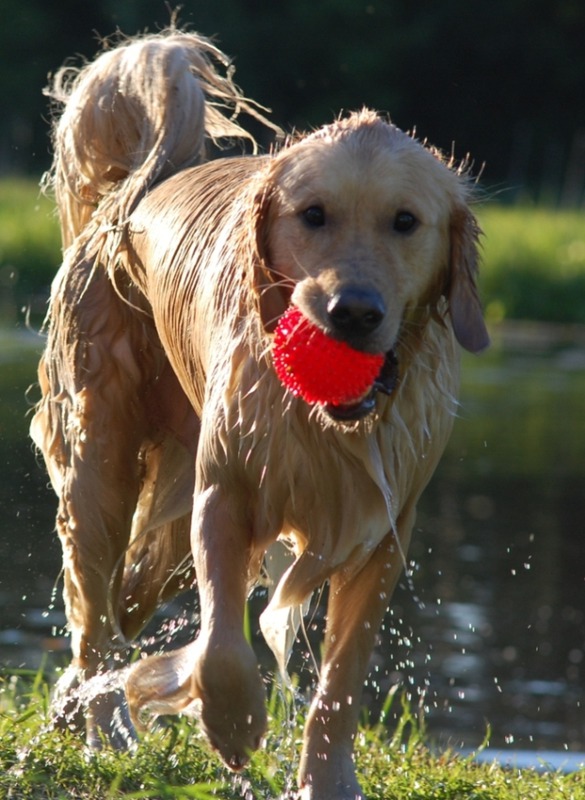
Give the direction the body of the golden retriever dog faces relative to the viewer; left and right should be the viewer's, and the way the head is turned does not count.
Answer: facing the viewer and to the right of the viewer
